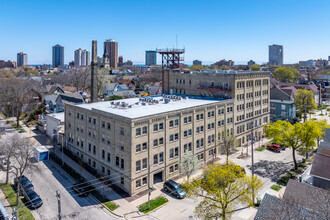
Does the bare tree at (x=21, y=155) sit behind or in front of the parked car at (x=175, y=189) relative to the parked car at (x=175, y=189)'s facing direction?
behind

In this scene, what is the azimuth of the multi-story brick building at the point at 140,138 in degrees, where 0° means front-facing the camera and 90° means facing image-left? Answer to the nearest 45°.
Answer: approximately 315°

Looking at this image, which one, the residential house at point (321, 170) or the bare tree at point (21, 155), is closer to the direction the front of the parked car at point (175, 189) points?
the residential house

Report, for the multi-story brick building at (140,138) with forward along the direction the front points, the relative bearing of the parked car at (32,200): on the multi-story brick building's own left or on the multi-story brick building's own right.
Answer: on the multi-story brick building's own right

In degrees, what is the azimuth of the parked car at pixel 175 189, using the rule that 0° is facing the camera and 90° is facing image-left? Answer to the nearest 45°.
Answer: approximately 315°
